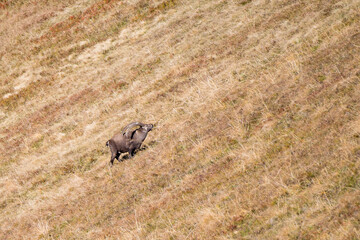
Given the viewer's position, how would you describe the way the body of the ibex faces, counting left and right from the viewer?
facing to the right of the viewer
